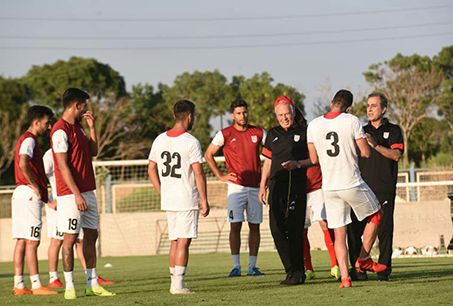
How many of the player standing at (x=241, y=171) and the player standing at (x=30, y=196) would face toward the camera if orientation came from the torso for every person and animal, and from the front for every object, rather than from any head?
1

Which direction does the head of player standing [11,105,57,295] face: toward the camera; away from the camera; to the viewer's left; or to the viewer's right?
to the viewer's right

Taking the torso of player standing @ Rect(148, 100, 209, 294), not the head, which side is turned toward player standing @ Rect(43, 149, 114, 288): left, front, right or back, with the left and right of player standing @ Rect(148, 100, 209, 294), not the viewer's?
left

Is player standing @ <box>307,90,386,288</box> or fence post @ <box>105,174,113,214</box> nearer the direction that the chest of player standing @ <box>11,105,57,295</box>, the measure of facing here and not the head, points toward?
the player standing

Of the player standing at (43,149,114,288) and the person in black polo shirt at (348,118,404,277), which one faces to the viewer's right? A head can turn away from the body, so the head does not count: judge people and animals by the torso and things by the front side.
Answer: the player standing

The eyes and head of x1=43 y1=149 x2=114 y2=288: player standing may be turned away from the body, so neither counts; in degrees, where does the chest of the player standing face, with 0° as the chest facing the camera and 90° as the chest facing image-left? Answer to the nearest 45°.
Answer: approximately 270°

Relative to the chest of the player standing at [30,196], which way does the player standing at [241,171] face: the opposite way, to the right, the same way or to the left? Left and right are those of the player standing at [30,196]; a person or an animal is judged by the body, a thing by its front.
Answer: to the right

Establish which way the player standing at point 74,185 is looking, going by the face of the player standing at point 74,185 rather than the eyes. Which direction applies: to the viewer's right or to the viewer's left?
to the viewer's right

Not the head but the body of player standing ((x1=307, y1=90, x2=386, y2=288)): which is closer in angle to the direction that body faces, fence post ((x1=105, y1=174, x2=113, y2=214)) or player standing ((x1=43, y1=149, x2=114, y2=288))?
the fence post

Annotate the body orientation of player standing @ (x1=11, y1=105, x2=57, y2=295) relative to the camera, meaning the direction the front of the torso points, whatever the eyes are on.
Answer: to the viewer's right

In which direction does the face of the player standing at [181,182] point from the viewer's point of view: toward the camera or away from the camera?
away from the camera
